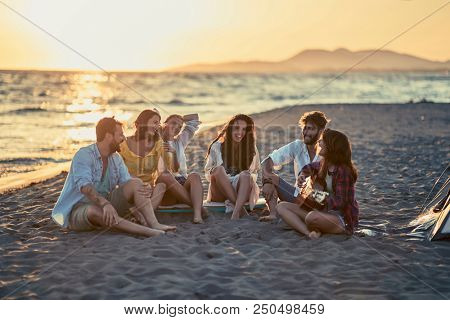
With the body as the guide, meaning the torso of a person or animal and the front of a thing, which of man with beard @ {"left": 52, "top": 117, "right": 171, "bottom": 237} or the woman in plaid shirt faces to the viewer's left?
the woman in plaid shirt

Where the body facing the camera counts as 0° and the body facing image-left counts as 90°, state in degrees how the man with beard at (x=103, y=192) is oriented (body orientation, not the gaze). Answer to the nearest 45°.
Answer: approximately 315°

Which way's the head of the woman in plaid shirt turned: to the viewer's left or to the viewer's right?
to the viewer's left

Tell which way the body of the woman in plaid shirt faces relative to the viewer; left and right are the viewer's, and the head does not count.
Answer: facing to the left of the viewer

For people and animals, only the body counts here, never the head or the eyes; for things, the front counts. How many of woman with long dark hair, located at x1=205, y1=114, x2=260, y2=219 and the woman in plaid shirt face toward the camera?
1

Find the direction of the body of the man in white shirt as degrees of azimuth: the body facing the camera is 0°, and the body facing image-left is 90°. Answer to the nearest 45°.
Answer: approximately 45°

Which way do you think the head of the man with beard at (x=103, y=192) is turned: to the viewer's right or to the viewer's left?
to the viewer's right
